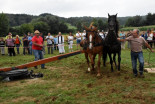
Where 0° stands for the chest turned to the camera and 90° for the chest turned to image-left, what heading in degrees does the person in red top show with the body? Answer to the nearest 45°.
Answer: approximately 315°

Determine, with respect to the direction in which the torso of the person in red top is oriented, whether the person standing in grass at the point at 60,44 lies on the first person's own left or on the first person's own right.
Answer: on the first person's own left
